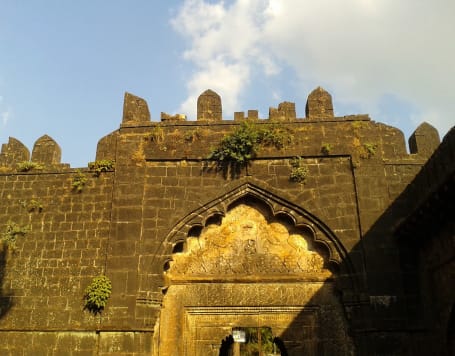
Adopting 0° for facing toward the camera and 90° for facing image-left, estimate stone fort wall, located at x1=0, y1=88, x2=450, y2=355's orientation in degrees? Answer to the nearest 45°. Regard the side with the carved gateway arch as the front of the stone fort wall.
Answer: approximately 0°
